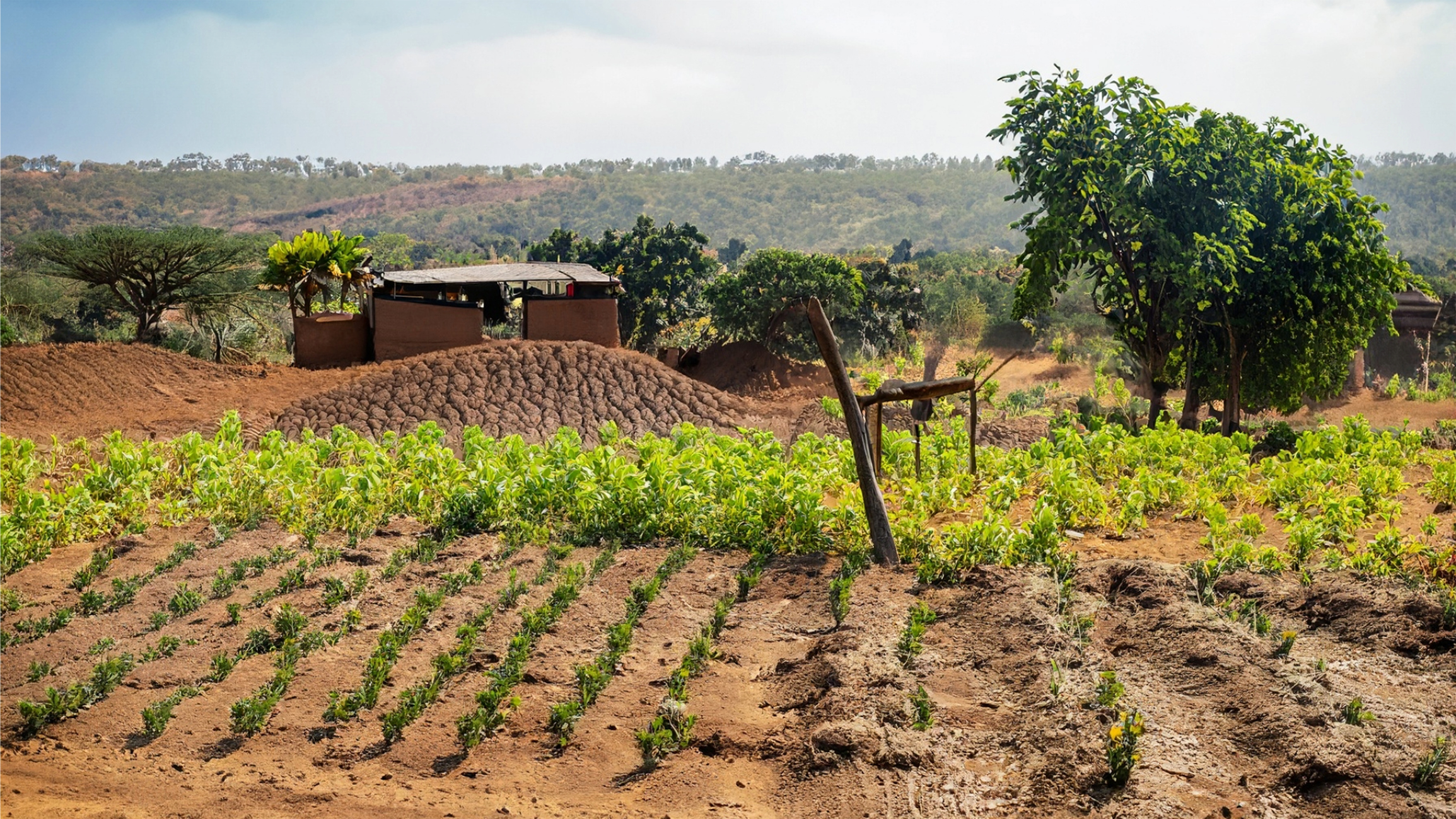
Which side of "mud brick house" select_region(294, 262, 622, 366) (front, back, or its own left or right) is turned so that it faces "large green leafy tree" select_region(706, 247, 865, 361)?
left

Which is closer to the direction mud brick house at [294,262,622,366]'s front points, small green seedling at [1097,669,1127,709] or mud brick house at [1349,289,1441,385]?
the small green seedling

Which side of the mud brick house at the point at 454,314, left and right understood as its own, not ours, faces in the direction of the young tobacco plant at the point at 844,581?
front

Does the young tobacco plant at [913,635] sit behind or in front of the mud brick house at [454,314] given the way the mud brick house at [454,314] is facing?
in front

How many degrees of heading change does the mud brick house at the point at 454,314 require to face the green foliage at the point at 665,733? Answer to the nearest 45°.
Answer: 0° — it already faces it

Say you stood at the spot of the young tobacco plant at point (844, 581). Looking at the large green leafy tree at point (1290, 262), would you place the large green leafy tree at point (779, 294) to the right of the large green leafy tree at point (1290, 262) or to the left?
left

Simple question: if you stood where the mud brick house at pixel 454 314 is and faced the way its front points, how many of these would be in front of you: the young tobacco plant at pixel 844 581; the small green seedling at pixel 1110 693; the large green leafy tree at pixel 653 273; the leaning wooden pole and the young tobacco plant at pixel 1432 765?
4

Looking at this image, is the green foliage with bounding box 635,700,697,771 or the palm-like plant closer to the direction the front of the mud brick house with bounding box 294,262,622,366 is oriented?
the green foliage

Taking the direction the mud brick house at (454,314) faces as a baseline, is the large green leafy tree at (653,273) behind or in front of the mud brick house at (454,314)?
behind

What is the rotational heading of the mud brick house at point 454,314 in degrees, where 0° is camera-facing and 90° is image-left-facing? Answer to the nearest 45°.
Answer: approximately 0°

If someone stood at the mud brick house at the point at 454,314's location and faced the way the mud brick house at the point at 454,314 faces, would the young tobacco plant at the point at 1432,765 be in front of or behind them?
in front

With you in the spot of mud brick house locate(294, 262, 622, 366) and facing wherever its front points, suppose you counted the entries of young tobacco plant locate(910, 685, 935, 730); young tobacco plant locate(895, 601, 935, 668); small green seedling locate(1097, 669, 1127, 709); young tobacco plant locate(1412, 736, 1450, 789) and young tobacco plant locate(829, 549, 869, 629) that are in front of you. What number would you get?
5

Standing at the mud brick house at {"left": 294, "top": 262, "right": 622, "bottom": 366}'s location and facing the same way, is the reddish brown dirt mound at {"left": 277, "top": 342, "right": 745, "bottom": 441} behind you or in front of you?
in front
